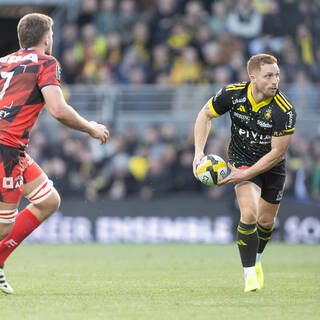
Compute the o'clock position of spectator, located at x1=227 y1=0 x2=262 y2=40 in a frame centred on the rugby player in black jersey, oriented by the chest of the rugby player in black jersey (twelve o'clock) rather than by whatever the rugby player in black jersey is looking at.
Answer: The spectator is roughly at 6 o'clock from the rugby player in black jersey.

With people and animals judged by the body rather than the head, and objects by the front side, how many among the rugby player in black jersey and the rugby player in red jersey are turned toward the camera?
1

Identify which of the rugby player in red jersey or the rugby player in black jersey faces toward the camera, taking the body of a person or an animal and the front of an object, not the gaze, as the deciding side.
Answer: the rugby player in black jersey

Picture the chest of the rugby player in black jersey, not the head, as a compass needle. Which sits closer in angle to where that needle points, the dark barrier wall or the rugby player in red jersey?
the rugby player in red jersey

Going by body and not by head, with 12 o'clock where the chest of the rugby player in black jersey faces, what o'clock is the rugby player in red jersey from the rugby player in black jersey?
The rugby player in red jersey is roughly at 2 o'clock from the rugby player in black jersey.

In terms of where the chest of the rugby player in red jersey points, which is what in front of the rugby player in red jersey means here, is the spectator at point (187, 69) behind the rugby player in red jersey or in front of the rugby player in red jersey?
in front

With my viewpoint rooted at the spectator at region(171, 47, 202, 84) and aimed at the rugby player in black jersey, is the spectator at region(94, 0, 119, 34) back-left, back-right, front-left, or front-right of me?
back-right

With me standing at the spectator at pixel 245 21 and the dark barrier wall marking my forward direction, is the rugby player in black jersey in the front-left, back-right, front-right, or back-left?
front-left

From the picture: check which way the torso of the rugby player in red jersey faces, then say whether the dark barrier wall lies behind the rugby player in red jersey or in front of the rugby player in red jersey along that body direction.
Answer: in front

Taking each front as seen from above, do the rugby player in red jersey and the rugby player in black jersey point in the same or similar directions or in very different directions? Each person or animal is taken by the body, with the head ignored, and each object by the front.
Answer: very different directions

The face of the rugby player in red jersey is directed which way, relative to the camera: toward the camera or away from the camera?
away from the camera

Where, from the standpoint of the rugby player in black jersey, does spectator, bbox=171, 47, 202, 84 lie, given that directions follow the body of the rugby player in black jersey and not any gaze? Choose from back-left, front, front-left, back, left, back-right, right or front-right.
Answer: back

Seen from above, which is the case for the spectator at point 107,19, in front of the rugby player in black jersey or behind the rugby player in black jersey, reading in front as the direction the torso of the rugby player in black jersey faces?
behind

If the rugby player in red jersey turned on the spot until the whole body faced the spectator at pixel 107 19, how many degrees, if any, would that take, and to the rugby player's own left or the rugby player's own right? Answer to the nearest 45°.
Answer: approximately 45° to the rugby player's own left

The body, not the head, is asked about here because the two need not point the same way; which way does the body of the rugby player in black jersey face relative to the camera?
toward the camera

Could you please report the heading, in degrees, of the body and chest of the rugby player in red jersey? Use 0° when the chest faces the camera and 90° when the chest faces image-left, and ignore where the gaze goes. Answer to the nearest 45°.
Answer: approximately 225°
